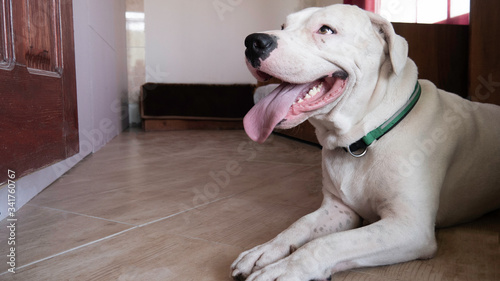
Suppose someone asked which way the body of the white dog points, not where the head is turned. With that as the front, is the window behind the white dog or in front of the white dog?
behind

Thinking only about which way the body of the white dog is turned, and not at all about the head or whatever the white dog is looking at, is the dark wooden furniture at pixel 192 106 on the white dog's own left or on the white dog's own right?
on the white dog's own right

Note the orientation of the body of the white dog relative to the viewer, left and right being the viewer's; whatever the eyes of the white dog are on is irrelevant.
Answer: facing the viewer and to the left of the viewer

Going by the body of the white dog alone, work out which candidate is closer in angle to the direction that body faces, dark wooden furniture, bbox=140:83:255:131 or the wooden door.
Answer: the wooden door

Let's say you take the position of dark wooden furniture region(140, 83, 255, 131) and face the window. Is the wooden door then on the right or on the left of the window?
right

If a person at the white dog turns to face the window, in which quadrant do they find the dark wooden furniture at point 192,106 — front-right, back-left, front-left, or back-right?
front-left

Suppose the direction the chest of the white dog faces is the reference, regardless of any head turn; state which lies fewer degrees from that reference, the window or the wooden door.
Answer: the wooden door
